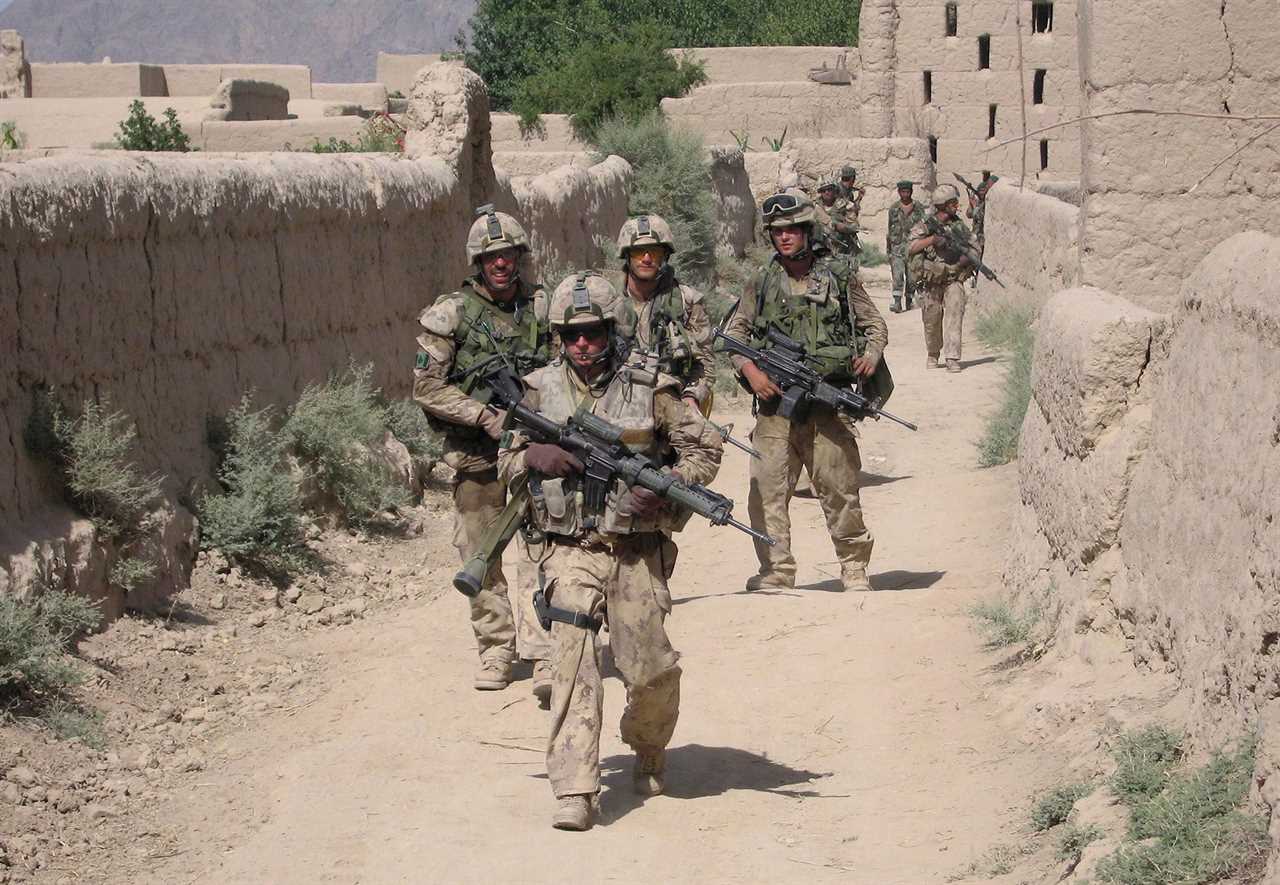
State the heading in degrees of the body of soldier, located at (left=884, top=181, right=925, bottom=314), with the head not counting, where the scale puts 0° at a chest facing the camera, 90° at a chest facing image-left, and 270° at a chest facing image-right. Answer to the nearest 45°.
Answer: approximately 0°

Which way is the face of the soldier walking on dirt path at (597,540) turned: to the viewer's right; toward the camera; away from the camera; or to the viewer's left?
toward the camera

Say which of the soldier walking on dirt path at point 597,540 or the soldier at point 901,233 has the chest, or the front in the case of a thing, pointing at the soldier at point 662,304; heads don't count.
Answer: the soldier at point 901,233

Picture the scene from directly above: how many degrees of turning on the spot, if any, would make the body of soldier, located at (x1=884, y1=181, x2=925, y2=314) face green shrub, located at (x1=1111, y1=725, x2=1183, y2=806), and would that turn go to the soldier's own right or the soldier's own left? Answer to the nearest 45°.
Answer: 0° — they already face it

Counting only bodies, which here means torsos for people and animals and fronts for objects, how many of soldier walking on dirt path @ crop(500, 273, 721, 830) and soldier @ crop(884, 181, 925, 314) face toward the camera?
2

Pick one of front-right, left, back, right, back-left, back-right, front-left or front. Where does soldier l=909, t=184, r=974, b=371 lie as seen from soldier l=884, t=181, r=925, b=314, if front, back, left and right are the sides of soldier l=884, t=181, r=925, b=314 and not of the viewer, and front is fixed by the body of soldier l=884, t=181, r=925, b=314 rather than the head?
front

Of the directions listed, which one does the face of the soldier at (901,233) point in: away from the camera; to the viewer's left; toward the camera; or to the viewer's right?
toward the camera

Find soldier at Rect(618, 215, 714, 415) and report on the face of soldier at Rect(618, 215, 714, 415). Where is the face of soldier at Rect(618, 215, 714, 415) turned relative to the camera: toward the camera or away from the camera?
toward the camera

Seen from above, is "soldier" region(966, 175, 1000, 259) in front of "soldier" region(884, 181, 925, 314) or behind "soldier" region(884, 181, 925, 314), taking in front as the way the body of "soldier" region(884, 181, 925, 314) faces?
behind

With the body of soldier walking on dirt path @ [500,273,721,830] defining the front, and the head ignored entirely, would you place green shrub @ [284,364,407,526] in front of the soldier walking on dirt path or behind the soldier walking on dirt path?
behind

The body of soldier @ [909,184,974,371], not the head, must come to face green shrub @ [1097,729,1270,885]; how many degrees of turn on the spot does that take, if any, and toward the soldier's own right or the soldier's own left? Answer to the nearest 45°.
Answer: approximately 45° to the soldier's own right

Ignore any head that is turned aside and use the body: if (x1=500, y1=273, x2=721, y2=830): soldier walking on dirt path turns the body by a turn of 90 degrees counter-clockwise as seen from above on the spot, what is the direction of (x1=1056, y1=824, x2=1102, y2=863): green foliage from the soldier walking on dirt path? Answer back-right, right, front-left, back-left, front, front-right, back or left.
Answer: front-right

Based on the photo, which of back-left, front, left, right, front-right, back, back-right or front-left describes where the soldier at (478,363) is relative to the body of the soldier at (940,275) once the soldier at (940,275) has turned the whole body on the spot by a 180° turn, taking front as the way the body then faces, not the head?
back-left

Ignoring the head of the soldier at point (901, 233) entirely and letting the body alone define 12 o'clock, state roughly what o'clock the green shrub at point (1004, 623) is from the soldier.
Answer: The green shrub is roughly at 12 o'clock from the soldier.

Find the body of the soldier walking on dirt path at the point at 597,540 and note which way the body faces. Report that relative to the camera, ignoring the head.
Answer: toward the camera

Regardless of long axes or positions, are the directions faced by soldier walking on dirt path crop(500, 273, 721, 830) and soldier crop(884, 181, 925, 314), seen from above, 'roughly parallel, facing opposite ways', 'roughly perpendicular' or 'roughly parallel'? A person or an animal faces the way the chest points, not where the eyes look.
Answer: roughly parallel
